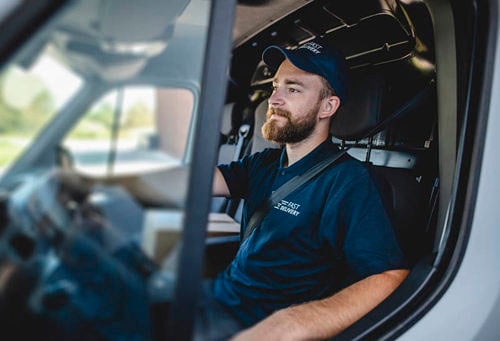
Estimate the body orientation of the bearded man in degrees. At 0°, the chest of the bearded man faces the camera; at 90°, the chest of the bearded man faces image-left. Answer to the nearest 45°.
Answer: approximately 45°

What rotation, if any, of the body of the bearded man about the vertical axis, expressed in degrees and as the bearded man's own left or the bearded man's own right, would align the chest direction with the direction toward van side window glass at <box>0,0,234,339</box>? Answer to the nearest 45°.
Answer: approximately 45° to the bearded man's own left
